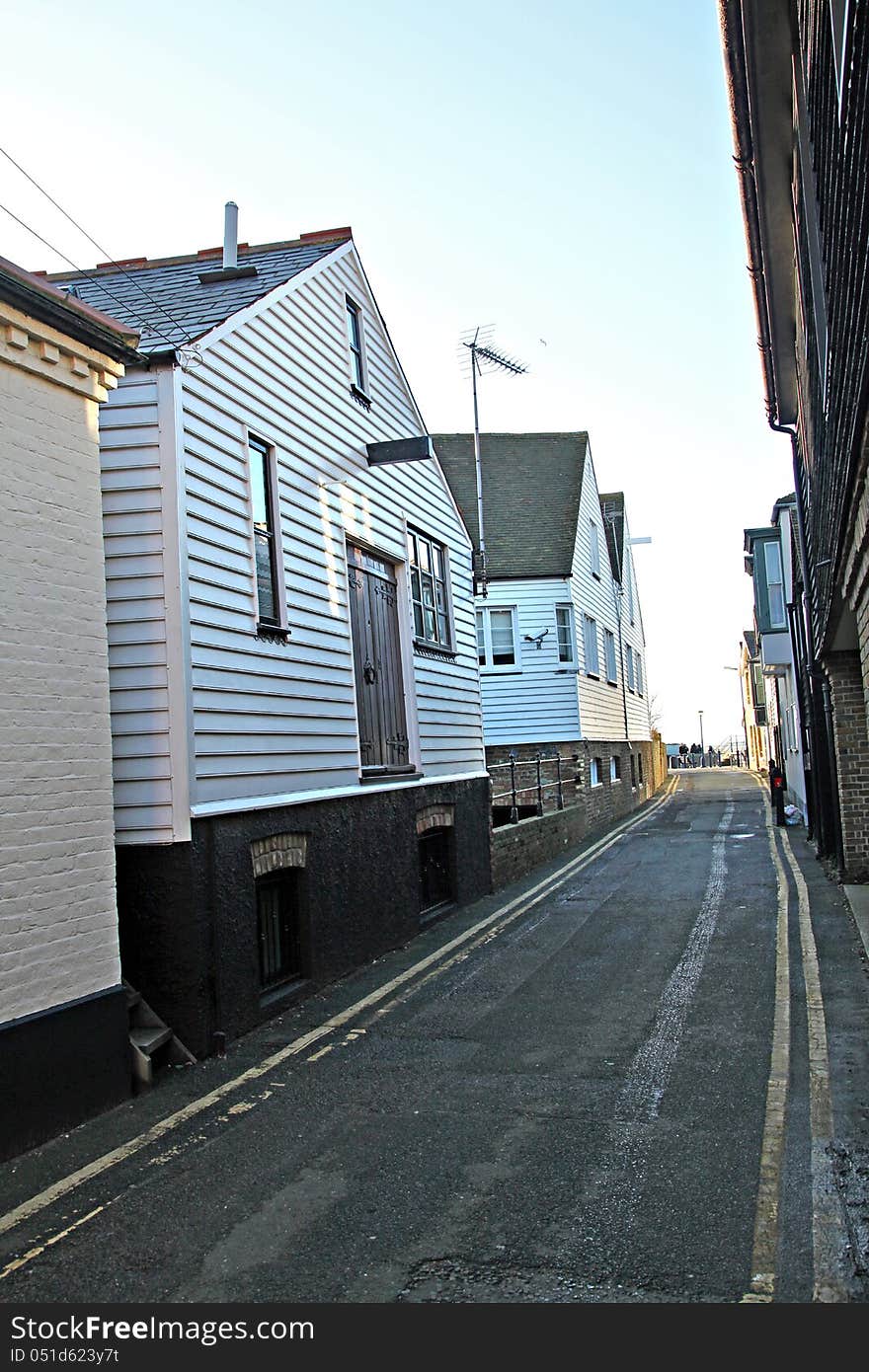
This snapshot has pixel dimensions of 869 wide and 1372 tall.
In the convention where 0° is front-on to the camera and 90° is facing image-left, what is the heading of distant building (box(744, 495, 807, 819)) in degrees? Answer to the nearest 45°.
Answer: approximately 90°

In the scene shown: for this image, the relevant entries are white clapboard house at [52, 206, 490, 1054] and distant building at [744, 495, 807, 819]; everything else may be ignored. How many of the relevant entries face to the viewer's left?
1

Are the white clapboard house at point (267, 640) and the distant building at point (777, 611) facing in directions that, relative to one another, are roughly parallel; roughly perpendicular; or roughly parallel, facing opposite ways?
roughly parallel, facing opposite ways

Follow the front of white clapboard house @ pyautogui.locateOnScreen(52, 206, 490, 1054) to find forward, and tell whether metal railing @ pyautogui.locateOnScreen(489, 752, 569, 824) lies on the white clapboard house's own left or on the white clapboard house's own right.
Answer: on the white clapboard house's own left

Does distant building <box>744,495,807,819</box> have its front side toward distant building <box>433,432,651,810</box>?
yes

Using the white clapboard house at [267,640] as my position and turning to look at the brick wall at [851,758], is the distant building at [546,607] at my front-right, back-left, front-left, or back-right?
front-left

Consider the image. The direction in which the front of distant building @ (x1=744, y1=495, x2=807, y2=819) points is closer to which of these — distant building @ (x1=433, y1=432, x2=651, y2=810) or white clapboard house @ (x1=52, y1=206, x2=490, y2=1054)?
the distant building

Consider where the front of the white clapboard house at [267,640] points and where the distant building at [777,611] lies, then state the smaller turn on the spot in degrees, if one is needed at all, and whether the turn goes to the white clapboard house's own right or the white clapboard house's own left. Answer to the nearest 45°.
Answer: approximately 90° to the white clapboard house's own left

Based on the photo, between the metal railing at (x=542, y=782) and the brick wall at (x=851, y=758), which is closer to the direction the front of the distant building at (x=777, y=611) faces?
the metal railing

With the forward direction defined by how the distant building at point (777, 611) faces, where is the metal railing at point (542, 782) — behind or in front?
in front

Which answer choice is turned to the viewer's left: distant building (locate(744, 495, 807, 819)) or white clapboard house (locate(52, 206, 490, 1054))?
the distant building

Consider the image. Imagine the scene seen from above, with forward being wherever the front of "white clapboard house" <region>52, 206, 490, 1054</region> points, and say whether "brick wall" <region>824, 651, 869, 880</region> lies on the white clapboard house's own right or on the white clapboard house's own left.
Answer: on the white clapboard house's own left

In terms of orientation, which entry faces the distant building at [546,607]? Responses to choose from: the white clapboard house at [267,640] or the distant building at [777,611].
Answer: the distant building at [777,611]

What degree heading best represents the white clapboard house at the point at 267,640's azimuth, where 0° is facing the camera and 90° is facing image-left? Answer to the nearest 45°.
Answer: approximately 315°
